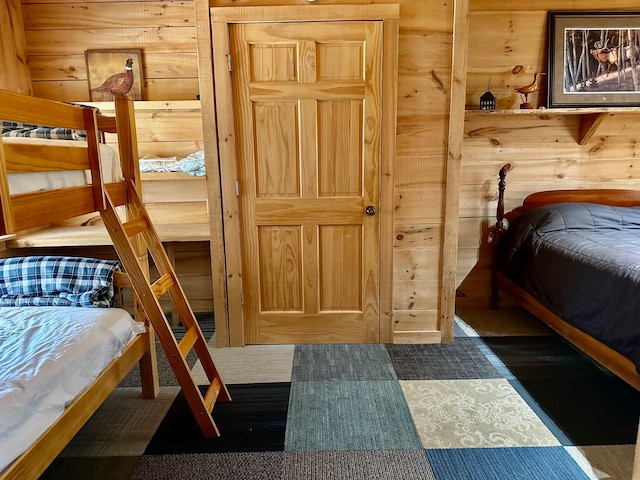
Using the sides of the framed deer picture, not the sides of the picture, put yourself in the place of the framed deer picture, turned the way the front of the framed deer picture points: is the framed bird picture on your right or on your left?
on your right

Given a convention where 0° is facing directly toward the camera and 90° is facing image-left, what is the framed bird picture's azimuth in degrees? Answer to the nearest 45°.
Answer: approximately 0°

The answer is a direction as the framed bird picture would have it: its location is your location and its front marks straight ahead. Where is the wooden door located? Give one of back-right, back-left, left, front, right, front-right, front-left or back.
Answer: front-left

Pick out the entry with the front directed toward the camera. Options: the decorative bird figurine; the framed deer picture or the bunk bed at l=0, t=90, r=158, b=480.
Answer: the framed deer picture

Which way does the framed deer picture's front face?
toward the camera

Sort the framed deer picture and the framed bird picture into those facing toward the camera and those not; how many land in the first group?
2

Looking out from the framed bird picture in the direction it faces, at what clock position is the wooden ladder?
The wooden ladder is roughly at 12 o'clock from the framed bird picture.

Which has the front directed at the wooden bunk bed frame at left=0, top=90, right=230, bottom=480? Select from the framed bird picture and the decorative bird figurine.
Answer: the framed bird picture
